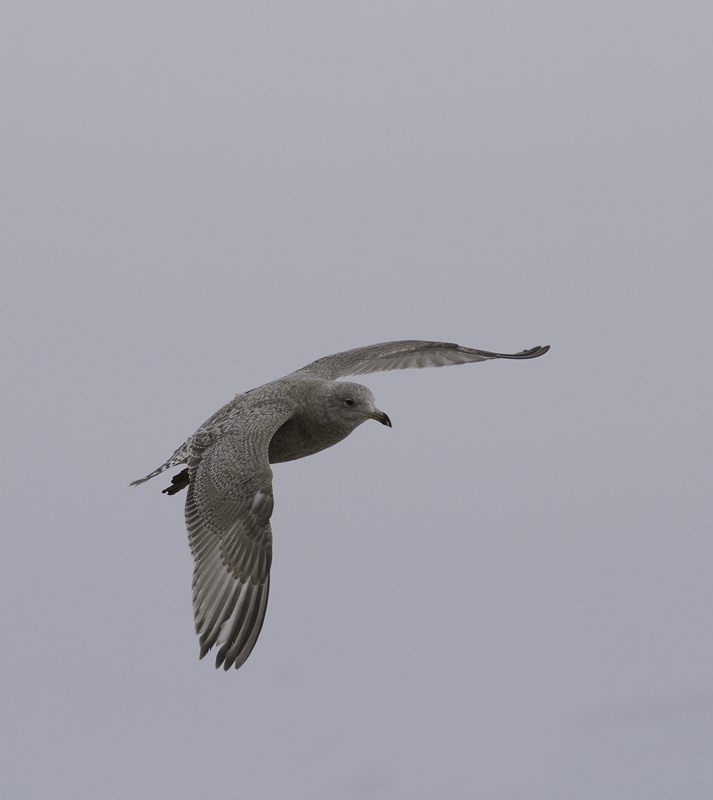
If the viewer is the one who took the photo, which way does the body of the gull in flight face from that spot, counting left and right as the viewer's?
facing the viewer and to the right of the viewer
